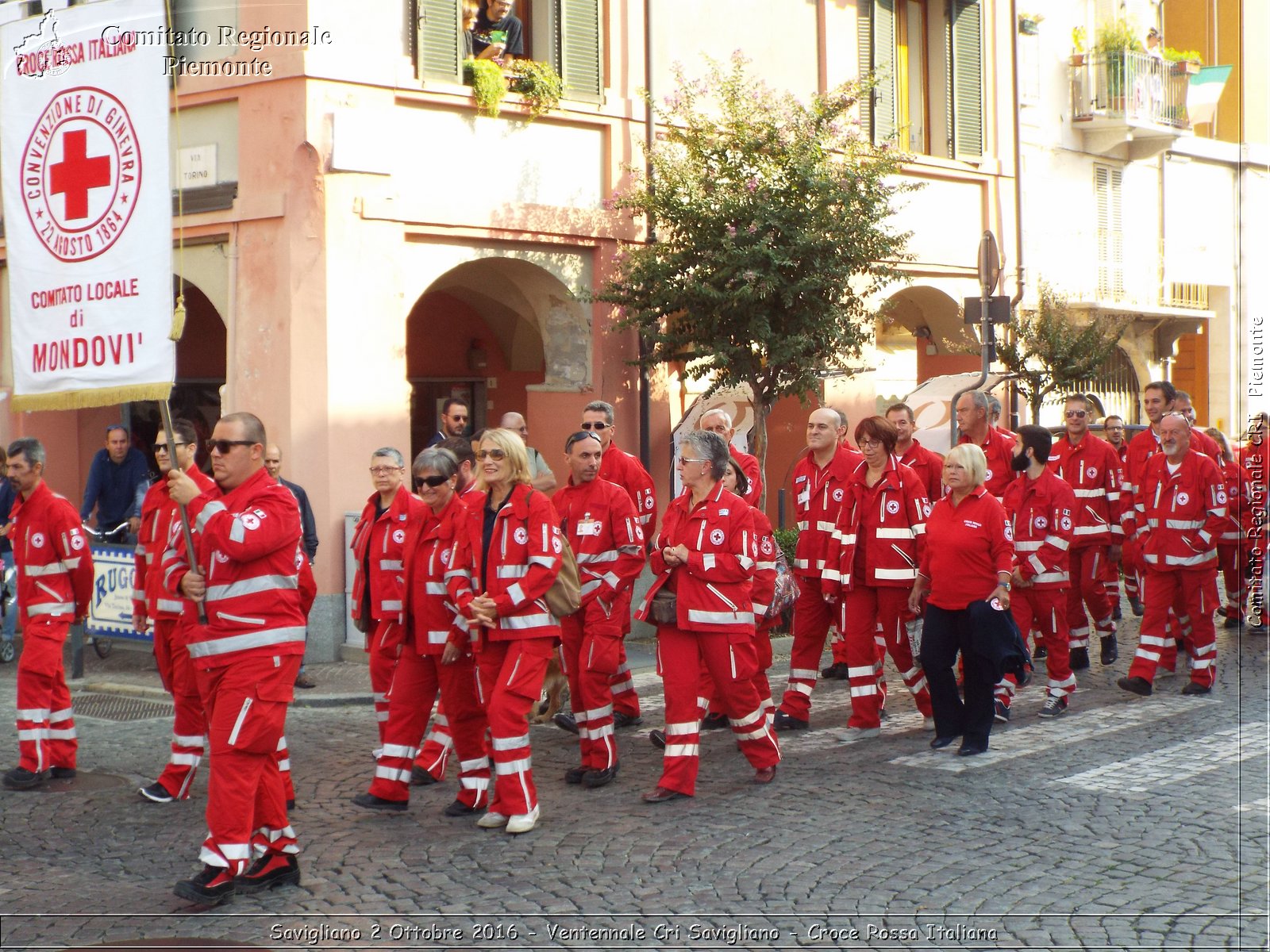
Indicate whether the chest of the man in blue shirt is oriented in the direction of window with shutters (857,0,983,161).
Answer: no

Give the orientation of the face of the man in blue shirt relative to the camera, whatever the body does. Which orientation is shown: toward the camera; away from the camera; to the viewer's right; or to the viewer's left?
toward the camera

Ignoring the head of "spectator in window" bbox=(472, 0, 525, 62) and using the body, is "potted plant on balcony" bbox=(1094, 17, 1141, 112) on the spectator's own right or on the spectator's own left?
on the spectator's own left

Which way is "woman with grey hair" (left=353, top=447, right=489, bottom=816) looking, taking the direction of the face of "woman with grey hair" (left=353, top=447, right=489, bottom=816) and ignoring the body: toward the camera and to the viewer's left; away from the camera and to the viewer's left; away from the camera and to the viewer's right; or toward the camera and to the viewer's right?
toward the camera and to the viewer's left

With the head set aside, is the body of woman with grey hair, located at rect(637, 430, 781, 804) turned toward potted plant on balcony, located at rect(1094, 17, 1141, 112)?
no

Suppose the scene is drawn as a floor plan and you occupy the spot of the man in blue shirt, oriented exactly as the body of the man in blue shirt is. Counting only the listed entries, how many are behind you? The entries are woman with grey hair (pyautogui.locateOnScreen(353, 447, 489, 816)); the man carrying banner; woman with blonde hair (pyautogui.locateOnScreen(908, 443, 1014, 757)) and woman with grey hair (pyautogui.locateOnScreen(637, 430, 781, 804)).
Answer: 0

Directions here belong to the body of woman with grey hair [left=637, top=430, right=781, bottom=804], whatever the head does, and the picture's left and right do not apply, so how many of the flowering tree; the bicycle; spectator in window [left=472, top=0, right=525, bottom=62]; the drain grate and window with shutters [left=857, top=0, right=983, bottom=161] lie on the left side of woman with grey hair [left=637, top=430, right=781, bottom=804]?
0

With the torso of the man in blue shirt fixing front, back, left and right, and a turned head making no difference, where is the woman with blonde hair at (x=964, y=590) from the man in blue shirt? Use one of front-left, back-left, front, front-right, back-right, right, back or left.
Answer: front-left

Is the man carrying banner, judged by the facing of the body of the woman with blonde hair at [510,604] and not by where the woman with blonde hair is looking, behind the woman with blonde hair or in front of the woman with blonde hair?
in front

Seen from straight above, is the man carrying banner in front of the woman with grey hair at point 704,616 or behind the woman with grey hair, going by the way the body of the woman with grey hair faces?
in front

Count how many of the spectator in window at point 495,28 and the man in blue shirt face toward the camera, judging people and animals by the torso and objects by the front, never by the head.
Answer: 2

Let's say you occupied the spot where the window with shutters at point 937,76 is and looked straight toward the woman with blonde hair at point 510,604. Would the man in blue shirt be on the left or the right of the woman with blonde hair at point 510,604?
right

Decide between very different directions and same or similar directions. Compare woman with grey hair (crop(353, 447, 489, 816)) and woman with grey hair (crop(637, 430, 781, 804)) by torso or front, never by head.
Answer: same or similar directions

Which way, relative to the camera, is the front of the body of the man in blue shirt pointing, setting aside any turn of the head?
toward the camera

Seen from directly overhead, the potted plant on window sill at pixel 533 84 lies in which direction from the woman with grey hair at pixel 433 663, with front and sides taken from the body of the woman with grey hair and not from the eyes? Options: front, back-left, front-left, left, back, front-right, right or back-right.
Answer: back-right

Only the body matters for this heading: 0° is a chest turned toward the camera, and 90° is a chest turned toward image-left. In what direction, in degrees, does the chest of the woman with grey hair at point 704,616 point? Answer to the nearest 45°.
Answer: approximately 45°
